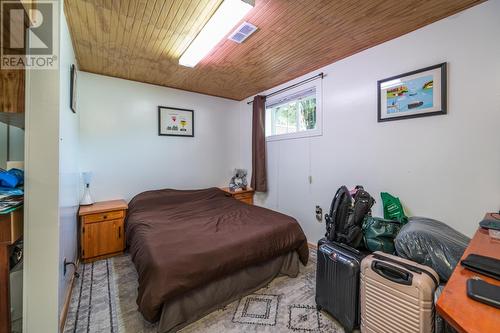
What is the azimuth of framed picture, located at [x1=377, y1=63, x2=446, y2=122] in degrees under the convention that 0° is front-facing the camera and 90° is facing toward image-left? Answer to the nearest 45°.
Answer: approximately 45°

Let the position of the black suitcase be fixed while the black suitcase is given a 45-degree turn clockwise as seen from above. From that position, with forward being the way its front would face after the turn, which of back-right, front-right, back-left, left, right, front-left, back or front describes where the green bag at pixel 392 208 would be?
back-right

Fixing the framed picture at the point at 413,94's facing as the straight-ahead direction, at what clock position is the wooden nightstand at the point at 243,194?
The wooden nightstand is roughly at 2 o'clock from the framed picture.

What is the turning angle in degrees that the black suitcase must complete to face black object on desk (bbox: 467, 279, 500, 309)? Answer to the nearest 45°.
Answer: approximately 90° to its left

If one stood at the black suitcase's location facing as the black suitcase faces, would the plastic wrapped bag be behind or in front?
behind

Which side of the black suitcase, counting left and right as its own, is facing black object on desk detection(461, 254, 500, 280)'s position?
left

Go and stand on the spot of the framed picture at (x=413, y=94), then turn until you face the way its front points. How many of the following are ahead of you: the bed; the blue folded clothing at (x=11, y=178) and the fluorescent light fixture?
3

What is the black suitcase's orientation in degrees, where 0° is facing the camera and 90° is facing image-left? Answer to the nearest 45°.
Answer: approximately 45°
